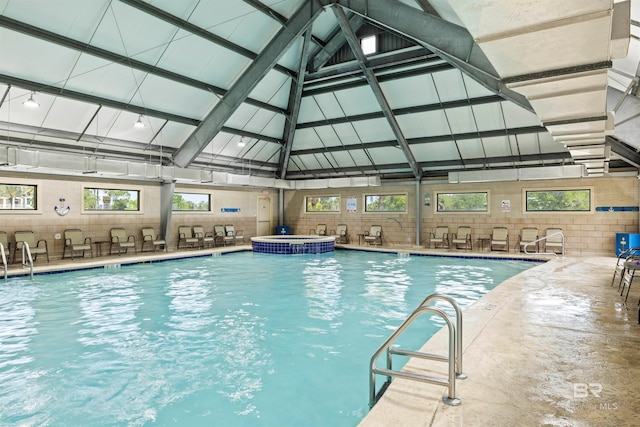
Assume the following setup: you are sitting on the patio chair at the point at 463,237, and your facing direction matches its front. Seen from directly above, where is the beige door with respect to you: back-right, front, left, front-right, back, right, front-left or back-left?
front-right

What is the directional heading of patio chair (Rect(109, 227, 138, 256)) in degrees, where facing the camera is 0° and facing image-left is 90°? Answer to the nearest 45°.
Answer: approximately 315°

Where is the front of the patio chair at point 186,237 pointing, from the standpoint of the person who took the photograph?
facing the viewer and to the right of the viewer

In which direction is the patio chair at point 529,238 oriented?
toward the camera

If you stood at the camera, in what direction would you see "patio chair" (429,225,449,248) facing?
facing the viewer and to the left of the viewer

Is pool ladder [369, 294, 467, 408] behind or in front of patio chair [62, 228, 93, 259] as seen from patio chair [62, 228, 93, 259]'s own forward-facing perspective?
in front

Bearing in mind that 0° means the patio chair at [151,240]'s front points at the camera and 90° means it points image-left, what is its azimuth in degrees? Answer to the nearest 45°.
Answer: approximately 315°

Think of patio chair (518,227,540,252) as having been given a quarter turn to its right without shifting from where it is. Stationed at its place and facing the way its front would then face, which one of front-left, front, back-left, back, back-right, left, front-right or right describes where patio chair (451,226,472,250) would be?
front

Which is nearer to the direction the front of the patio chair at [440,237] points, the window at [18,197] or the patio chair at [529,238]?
the window

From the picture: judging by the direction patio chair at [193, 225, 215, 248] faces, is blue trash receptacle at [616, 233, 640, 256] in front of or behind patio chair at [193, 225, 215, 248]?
in front

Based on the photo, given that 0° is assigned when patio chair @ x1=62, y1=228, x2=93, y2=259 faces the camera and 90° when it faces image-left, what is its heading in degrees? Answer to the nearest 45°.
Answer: approximately 315°

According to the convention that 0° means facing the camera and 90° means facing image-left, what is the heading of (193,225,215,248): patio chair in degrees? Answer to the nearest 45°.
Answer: approximately 315°
